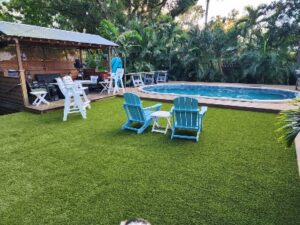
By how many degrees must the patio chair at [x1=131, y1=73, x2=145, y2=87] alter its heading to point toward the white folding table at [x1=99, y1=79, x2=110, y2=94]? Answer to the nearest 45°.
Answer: approximately 90° to its right

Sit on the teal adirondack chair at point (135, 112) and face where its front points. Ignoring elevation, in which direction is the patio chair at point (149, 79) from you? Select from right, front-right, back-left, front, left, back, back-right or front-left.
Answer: front-left

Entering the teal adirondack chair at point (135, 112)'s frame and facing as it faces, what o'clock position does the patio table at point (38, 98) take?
The patio table is roughly at 9 o'clock from the teal adirondack chair.

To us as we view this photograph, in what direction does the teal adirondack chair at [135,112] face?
facing away from the viewer and to the right of the viewer

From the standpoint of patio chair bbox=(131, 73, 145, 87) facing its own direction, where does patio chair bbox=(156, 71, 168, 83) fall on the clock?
patio chair bbox=(156, 71, 168, 83) is roughly at 9 o'clock from patio chair bbox=(131, 73, 145, 87).

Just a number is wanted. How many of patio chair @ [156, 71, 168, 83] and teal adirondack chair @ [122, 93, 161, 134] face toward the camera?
1

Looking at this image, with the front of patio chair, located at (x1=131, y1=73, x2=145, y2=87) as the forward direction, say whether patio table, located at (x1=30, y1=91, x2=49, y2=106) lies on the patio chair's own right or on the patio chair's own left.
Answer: on the patio chair's own right

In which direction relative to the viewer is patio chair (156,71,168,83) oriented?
toward the camera

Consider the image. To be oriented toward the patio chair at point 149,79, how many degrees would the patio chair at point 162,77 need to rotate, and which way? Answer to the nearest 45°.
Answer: approximately 45° to its right

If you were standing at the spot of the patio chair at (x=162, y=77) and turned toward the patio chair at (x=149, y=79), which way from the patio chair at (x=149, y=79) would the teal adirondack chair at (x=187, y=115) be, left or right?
left

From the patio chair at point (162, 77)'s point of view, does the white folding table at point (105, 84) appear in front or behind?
in front

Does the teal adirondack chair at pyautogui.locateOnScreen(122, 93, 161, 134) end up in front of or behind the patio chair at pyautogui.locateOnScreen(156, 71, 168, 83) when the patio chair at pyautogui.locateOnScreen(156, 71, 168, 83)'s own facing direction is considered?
in front

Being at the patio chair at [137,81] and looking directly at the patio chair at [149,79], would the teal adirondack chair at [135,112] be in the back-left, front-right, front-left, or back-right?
back-right

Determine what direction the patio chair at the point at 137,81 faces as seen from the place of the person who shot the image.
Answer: facing the viewer and to the right of the viewer
